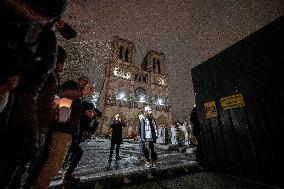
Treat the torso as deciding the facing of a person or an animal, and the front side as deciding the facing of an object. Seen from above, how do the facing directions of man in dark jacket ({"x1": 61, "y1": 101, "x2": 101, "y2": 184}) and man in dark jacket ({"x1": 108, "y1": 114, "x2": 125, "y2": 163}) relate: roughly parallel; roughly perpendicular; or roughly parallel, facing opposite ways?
roughly perpendicular

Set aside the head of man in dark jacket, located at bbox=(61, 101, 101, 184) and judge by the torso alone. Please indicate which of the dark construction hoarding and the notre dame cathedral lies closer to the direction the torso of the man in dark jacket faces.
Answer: the dark construction hoarding

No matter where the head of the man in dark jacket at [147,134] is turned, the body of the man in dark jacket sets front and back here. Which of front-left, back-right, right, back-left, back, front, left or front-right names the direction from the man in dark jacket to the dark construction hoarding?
front-left

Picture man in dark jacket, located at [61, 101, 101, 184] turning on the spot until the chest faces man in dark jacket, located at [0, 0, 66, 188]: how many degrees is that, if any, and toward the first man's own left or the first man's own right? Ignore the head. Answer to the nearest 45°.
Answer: approximately 90° to the first man's own right

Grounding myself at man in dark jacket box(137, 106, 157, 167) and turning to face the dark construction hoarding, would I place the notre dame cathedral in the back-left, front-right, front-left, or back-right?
back-left

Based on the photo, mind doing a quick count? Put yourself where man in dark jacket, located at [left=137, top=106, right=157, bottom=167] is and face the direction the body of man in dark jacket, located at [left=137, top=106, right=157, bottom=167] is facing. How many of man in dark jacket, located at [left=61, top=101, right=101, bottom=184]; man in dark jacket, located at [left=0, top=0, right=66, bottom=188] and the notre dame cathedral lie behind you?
1

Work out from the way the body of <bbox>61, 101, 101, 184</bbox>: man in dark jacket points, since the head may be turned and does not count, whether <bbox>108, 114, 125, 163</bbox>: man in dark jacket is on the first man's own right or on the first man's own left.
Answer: on the first man's own left

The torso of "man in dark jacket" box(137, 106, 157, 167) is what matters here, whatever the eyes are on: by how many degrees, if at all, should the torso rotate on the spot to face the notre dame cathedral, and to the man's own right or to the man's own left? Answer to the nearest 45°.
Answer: approximately 180°

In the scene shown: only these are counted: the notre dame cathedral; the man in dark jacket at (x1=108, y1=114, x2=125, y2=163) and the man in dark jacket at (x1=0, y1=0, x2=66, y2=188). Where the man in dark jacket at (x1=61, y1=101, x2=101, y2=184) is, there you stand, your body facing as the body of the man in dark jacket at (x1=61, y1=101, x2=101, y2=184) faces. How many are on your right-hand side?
1

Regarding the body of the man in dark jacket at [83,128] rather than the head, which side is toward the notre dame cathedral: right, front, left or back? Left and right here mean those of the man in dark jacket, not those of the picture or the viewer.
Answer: left

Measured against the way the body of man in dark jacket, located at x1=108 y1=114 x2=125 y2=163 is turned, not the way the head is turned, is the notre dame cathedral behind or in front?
behind

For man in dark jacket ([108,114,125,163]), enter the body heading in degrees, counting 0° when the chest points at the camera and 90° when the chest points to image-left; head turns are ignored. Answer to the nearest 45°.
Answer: approximately 0°

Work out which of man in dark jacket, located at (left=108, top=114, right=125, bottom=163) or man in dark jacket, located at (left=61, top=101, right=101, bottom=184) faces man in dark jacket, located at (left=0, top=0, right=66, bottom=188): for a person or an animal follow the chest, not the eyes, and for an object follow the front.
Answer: man in dark jacket, located at (left=108, top=114, right=125, bottom=163)

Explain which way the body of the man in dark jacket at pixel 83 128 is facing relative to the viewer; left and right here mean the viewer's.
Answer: facing to the right of the viewer

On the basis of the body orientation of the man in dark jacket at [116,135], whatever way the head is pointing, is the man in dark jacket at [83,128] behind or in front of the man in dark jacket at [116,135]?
in front
